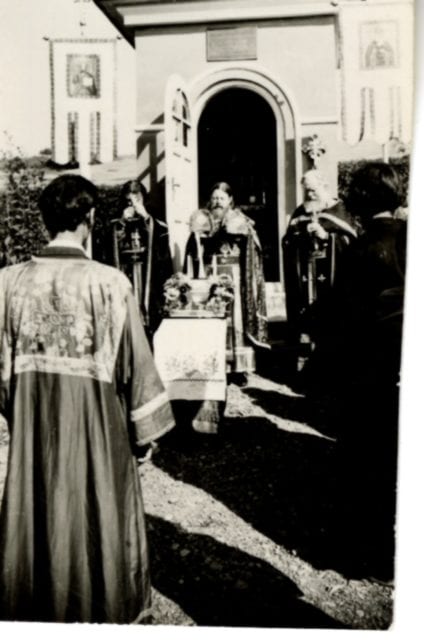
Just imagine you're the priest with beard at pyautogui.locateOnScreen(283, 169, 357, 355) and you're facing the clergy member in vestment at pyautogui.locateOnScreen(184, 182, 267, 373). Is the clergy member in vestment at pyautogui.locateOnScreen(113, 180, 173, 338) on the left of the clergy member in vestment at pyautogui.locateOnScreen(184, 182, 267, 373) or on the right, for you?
right

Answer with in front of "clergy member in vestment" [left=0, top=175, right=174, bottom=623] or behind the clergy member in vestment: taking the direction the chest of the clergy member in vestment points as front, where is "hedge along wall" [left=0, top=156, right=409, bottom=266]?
in front

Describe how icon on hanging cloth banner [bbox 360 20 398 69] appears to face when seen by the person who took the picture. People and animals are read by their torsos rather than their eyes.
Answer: facing the viewer

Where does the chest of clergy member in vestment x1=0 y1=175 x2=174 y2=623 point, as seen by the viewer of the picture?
away from the camera

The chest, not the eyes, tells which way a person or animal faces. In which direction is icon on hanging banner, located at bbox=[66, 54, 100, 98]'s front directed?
toward the camera

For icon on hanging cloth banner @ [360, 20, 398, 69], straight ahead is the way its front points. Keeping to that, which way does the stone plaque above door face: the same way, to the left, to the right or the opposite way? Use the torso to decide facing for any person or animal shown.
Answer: the same way

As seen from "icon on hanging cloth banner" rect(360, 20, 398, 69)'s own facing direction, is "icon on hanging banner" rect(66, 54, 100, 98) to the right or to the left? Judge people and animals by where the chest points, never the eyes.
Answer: on its right

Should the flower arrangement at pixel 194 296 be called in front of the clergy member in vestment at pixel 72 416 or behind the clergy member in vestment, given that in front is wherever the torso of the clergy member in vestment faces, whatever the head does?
in front

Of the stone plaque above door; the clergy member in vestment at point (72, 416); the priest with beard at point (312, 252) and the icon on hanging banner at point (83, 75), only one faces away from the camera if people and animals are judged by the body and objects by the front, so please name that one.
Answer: the clergy member in vestment

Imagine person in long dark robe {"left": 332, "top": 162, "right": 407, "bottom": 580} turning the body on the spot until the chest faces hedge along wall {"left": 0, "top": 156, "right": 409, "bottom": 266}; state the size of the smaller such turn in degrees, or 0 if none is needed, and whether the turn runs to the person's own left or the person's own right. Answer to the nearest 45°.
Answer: approximately 45° to the person's own left

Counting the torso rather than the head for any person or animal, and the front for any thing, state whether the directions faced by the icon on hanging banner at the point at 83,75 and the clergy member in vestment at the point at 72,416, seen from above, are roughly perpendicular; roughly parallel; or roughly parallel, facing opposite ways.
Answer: roughly parallel, facing opposite ways
